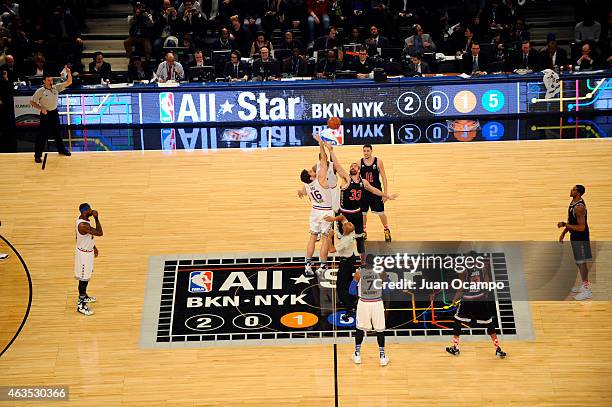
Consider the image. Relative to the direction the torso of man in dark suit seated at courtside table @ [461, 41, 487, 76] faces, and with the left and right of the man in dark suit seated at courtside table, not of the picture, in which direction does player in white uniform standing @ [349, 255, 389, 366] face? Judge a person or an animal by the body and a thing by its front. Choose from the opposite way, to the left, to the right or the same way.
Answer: the opposite way

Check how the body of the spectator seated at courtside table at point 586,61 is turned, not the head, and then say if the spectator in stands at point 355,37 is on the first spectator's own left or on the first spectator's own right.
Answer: on the first spectator's own right

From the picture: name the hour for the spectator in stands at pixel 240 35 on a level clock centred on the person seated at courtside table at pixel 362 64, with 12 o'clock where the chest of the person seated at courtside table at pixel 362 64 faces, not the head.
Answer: the spectator in stands at pixel 240 35 is roughly at 4 o'clock from the person seated at courtside table at pixel 362 64.

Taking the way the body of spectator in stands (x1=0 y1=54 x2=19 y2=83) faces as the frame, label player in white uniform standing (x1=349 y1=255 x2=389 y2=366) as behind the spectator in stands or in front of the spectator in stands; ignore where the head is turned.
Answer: in front

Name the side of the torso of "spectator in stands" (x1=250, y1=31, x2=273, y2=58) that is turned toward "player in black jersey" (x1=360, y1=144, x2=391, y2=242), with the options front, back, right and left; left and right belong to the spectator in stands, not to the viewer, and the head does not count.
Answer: front

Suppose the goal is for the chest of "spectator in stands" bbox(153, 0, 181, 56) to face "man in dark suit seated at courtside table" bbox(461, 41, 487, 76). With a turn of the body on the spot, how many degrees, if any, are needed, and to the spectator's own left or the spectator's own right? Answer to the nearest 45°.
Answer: approximately 45° to the spectator's own left

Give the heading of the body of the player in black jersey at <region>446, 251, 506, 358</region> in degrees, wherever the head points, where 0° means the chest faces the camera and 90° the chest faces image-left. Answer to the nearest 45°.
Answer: approximately 180°

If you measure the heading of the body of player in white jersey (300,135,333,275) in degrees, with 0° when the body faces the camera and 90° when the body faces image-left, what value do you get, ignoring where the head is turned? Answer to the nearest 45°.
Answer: approximately 225°

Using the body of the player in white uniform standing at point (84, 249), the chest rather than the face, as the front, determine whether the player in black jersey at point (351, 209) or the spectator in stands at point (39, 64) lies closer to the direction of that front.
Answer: the player in black jersey

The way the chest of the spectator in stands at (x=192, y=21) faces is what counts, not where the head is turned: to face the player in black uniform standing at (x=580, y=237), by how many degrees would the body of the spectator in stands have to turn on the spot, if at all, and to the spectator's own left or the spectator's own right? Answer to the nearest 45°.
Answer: approximately 45° to the spectator's own left

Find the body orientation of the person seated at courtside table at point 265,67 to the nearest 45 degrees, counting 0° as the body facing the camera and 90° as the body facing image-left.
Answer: approximately 0°

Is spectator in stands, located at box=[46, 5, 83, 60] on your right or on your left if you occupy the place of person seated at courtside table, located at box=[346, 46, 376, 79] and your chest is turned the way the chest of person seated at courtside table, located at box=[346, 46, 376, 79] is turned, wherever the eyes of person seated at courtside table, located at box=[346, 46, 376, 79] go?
on your right

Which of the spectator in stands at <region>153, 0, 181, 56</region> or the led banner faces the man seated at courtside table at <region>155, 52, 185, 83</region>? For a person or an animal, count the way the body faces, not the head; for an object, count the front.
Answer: the spectator in stands at <region>153, 0, 181, 56</region>

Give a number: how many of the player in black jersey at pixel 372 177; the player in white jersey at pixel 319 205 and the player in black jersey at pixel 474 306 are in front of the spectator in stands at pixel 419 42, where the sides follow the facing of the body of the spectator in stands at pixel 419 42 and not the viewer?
3

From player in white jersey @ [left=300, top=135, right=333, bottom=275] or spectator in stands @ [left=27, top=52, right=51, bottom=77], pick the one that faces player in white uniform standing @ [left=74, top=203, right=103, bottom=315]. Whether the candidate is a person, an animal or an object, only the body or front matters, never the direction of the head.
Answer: the spectator in stands

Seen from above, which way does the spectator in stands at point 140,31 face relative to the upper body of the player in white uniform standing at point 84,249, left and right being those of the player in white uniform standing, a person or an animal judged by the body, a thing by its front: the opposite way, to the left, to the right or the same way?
to the right
